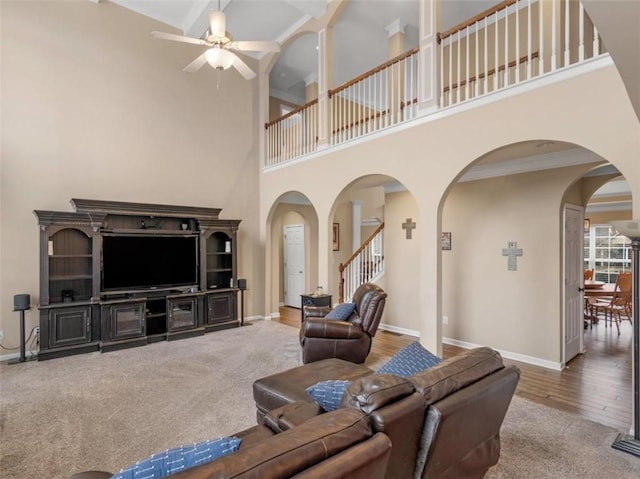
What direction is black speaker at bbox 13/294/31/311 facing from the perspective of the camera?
toward the camera

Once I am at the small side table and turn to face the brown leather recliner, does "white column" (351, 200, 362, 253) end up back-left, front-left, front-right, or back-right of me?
back-left

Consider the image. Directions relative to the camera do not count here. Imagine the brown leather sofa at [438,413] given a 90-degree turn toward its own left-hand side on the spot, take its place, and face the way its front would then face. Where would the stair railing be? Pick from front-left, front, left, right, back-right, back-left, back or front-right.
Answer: back-right

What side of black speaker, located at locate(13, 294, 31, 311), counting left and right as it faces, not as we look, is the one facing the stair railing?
left

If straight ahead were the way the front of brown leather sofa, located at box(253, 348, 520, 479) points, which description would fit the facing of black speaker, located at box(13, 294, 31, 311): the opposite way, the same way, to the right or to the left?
the opposite way

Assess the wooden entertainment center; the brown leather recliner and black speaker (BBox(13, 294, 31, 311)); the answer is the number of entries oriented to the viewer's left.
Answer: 1

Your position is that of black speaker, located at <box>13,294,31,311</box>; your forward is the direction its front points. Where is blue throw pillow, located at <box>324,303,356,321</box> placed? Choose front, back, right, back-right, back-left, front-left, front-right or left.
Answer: front-left

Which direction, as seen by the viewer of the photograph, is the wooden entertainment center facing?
facing the viewer and to the right of the viewer

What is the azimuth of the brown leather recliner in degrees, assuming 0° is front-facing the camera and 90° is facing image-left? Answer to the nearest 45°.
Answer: approximately 90°
